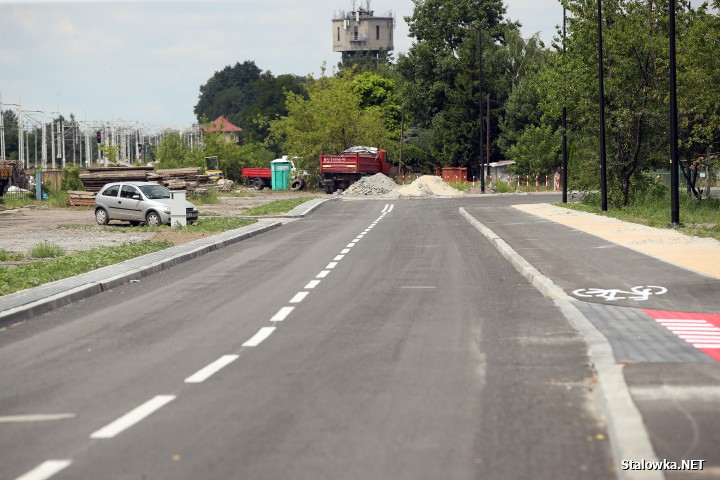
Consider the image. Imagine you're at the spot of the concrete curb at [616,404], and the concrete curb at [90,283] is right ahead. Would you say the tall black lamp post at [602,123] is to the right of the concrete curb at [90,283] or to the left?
right

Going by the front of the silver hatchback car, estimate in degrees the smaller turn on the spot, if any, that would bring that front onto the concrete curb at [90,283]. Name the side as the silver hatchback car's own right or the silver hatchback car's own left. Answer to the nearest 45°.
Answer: approximately 45° to the silver hatchback car's own right

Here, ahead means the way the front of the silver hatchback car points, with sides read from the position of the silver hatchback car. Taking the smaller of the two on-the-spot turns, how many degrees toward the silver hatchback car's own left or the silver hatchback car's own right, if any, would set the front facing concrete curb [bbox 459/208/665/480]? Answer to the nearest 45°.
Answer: approximately 45° to the silver hatchback car's own right

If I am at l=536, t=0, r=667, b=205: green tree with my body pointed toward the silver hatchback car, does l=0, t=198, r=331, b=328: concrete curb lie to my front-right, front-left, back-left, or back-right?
front-left

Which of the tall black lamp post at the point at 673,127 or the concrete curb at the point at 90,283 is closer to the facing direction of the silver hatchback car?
the tall black lamp post

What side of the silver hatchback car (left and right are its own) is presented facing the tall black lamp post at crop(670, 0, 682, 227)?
front

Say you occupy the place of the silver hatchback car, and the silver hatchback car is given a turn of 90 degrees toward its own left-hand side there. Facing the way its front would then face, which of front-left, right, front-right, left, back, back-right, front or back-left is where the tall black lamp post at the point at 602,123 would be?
front-right

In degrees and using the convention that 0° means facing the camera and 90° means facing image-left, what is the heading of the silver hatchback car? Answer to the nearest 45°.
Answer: approximately 315°

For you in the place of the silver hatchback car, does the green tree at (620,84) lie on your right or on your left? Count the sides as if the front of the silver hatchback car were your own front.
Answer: on your left
